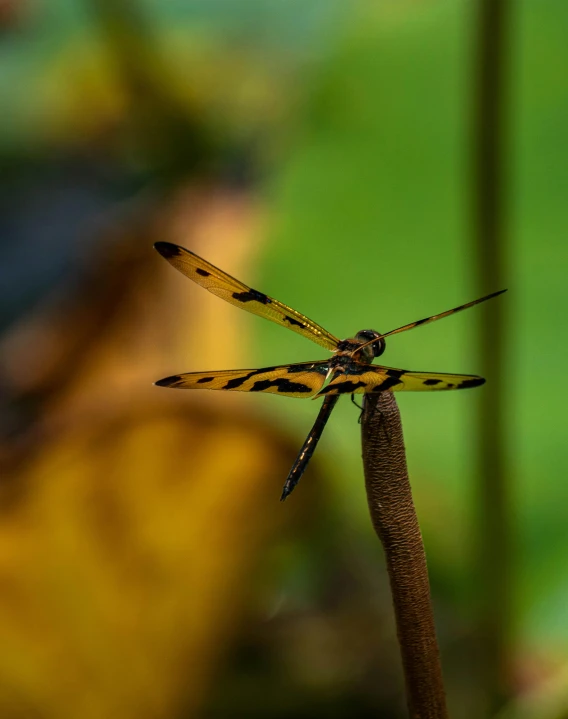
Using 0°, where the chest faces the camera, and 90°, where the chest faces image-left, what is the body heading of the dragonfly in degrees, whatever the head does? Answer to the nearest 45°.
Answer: approximately 225°
